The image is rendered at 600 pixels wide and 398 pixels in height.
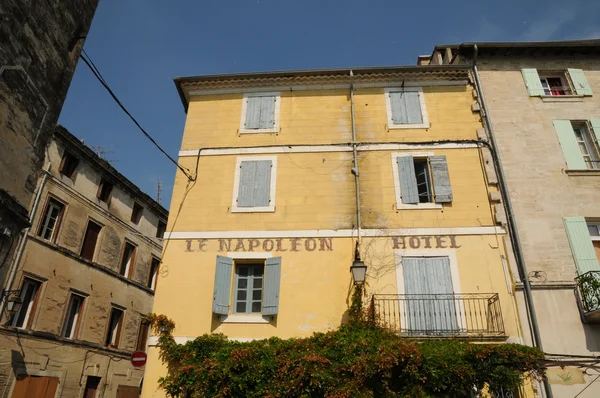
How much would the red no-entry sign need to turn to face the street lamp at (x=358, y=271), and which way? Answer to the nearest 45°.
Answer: approximately 45° to its left

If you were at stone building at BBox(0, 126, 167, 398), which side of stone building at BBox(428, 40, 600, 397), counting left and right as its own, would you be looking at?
right

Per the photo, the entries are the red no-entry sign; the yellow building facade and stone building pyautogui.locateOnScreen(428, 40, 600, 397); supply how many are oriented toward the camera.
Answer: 3

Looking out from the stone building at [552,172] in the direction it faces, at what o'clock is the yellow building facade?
The yellow building facade is roughly at 2 o'clock from the stone building.

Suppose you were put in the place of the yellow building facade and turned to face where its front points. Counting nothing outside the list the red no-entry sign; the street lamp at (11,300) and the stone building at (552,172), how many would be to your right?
2

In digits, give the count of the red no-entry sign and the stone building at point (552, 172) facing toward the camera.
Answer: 2

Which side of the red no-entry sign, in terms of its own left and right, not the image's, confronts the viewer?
front

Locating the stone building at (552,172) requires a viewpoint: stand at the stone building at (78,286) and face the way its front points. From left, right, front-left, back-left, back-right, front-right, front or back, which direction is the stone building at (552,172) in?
front

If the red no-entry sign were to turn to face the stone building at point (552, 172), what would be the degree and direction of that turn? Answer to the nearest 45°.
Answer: approximately 45° to its left

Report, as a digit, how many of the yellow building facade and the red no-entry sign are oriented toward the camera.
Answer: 2

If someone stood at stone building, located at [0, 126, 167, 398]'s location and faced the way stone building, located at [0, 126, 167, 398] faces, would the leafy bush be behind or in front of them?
in front

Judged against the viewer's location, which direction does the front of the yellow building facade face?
facing the viewer

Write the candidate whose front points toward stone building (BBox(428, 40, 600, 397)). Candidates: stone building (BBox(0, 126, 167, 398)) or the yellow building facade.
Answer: stone building (BBox(0, 126, 167, 398))
